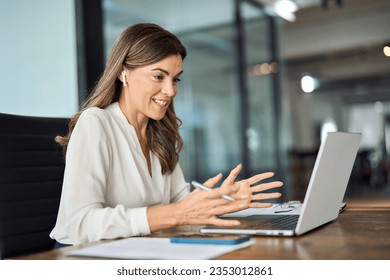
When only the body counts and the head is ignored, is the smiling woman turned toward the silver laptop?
yes

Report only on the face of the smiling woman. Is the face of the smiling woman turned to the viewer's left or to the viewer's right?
to the viewer's right

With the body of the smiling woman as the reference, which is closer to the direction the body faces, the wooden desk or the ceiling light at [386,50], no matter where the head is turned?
the wooden desk

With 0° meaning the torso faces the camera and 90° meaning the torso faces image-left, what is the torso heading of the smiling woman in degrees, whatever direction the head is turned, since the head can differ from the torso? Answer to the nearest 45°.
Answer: approximately 315°

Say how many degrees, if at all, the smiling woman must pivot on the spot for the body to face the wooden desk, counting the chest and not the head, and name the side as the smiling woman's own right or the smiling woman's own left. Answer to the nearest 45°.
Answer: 0° — they already face it

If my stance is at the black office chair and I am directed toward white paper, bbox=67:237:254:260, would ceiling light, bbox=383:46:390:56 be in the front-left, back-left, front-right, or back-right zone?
back-left

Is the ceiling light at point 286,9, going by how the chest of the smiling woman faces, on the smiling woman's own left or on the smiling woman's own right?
on the smiling woman's own left
